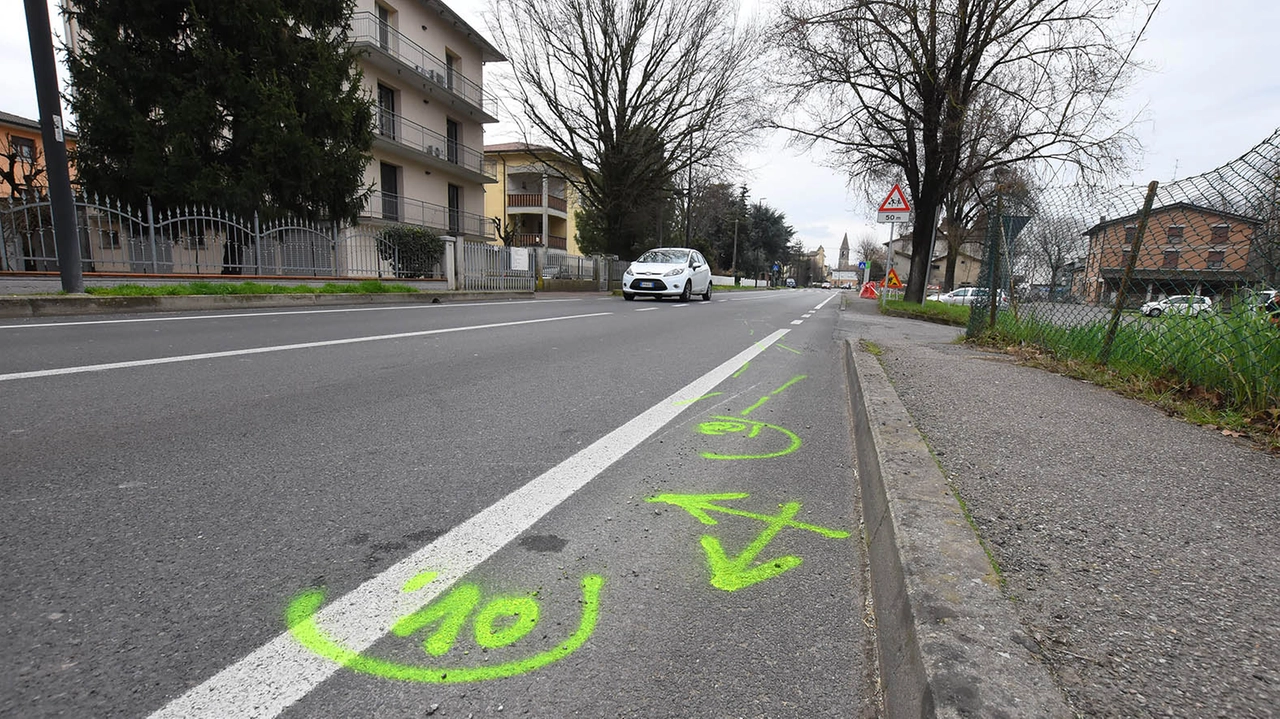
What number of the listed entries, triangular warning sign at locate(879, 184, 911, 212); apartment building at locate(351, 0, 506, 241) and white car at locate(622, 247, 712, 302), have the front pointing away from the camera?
0

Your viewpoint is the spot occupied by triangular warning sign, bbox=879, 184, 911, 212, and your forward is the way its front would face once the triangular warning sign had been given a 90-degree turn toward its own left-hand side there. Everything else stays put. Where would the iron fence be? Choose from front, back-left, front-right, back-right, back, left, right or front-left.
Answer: back-right

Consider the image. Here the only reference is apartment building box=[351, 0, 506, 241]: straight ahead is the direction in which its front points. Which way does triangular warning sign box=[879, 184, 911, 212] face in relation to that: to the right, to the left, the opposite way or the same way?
to the right

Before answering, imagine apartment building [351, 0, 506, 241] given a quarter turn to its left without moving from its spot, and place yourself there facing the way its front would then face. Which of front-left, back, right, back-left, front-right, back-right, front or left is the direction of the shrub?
back-right

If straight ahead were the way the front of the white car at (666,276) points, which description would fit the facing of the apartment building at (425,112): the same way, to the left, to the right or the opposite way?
to the left

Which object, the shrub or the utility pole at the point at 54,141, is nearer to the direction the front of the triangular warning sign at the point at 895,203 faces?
the utility pole

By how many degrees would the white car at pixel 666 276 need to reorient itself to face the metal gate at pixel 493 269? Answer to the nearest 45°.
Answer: approximately 45° to its right

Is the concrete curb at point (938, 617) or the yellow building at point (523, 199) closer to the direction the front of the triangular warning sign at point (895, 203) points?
the concrete curb

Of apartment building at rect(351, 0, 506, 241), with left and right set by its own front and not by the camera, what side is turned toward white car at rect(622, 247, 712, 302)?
front

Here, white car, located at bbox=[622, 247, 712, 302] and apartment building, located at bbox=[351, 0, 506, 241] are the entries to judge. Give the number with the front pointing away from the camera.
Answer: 0

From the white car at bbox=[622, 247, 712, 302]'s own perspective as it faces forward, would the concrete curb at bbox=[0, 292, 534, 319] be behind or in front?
in front

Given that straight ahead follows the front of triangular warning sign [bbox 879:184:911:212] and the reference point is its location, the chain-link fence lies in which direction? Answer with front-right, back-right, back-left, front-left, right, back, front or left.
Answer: front

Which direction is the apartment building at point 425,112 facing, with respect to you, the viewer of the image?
facing the viewer and to the right of the viewer

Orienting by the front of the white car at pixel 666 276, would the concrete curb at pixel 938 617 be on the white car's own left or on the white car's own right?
on the white car's own left

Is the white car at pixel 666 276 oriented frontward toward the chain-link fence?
no

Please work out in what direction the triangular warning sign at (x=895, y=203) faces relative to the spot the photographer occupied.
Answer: facing the viewer

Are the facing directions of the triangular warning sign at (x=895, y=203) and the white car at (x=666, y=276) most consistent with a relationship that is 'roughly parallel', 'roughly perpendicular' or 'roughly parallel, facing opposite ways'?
roughly parallel

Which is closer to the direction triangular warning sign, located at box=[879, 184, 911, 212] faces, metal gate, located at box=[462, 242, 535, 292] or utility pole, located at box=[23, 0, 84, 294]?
the utility pole
